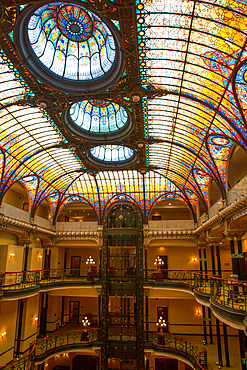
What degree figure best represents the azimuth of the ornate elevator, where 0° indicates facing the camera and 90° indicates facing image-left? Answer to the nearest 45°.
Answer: approximately 0°
